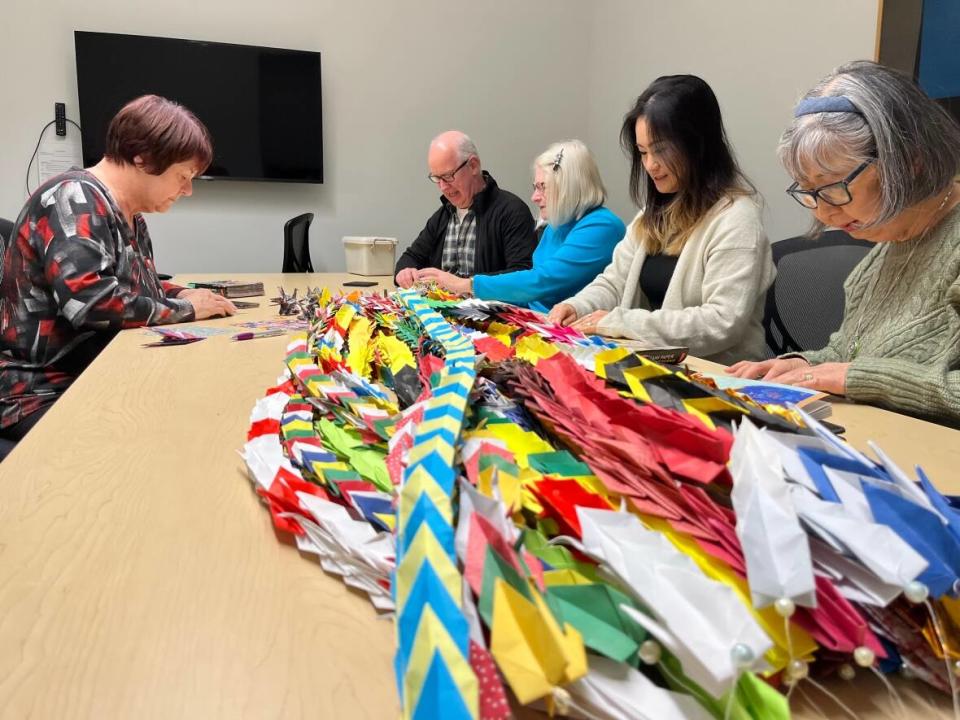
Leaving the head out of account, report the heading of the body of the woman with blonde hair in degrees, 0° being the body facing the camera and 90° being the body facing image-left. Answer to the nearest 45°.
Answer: approximately 90°

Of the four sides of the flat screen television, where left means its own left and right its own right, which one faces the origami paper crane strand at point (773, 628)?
front

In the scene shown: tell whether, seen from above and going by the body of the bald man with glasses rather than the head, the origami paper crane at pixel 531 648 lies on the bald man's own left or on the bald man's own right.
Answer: on the bald man's own left

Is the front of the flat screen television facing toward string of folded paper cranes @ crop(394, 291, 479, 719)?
yes

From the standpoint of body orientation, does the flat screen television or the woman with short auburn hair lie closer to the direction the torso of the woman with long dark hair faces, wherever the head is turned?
the woman with short auburn hair

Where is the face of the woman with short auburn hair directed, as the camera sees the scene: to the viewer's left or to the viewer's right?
to the viewer's right

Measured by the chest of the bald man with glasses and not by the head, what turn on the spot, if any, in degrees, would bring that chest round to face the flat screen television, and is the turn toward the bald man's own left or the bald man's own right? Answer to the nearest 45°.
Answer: approximately 90° to the bald man's own right

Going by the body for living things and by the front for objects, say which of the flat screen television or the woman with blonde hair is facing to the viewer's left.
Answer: the woman with blonde hair

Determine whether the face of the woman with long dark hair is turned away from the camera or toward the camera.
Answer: toward the camera

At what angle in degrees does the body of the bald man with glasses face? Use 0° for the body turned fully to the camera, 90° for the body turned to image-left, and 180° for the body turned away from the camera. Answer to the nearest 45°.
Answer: approximately 45°

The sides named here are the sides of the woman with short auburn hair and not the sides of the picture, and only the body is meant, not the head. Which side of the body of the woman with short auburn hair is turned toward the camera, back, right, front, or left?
right

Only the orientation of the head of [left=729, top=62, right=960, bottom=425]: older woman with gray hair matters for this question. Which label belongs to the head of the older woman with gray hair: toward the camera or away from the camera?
toward the camera

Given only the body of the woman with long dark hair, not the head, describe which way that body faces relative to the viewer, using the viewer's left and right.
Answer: facing the viewer and to the left of the viewer

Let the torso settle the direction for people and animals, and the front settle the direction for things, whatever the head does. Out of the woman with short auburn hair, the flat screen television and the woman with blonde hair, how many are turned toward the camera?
1

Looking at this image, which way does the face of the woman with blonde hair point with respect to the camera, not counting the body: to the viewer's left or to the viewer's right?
to the viewer's left
